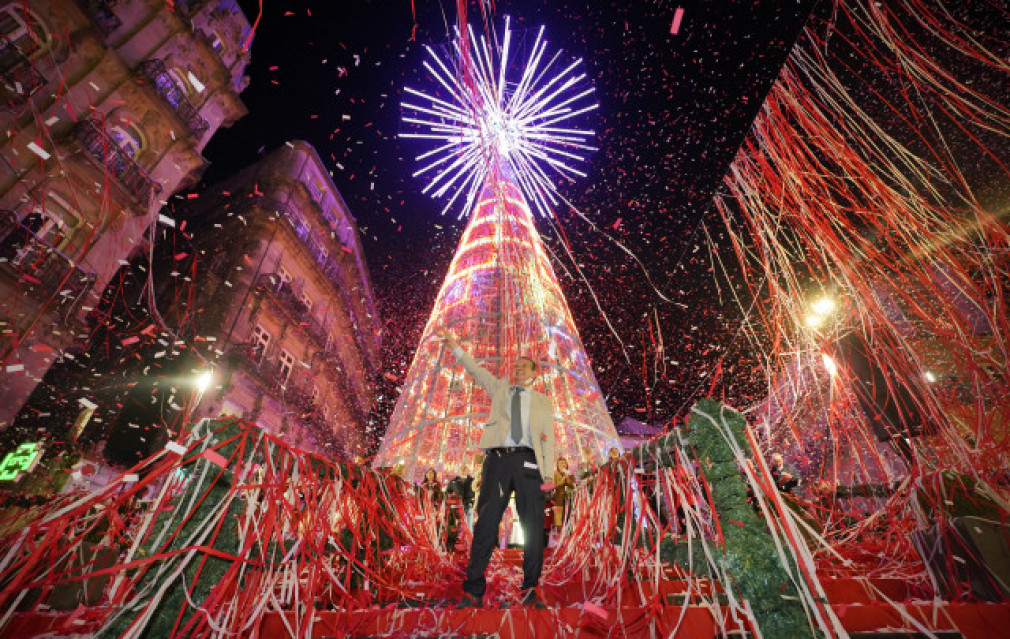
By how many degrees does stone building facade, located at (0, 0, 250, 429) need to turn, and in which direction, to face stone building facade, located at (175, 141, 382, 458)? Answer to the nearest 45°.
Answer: approximately 90° to its left

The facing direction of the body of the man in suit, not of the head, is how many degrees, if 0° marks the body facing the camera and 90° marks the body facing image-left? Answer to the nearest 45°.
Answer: approximately 0°

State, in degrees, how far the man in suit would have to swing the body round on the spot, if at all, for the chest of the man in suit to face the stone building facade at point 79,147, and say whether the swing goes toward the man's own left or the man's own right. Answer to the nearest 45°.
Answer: approximately 90° to the man's own right

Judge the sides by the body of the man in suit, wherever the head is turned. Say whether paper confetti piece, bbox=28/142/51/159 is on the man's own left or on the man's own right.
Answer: on the man's own right

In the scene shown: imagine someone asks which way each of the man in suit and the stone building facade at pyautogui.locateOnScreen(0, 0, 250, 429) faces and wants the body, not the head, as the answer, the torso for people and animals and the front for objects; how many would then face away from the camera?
0

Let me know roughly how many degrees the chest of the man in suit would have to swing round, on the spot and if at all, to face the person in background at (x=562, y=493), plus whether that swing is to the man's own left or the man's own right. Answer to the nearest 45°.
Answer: approximately 180°

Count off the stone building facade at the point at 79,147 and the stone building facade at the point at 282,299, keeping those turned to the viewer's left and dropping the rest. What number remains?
0

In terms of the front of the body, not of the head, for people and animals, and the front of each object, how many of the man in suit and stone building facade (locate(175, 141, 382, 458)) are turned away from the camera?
0

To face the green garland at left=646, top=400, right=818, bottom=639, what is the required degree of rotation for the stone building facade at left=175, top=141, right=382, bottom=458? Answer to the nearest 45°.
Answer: approximately 45° to its right

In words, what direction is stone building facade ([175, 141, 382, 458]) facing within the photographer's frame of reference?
facing the viewer and to the right of the viewer

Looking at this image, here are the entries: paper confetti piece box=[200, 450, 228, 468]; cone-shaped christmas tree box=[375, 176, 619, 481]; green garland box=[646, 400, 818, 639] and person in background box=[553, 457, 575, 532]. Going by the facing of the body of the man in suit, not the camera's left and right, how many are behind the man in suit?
2

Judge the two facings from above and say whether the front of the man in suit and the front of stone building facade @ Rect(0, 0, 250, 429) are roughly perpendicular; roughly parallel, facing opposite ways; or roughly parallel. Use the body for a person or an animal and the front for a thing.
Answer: roughly perpendicular
